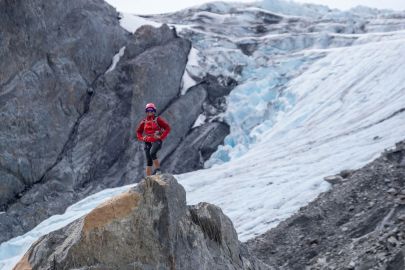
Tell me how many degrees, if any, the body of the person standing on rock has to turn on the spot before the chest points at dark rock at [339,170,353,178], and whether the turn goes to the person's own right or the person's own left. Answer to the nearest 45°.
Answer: approximately 135° to the person's own left

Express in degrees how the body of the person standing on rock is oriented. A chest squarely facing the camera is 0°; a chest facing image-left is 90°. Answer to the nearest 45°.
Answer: approximately 0°
